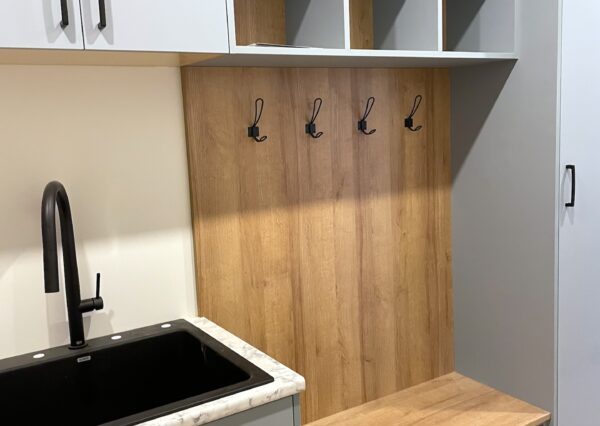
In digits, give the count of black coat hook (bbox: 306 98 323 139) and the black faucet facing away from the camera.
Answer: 0

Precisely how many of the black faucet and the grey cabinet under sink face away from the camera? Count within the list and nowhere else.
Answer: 0

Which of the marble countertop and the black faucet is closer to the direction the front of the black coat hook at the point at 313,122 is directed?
the marble countertop

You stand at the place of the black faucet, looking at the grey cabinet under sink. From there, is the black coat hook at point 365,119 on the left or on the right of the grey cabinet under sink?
left

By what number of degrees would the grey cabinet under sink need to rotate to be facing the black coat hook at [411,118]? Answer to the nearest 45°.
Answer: approximately 90° to its left

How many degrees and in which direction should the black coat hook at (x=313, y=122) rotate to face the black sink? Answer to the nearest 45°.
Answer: approximately 90° to its right

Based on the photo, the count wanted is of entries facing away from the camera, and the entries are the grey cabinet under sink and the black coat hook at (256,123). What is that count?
0

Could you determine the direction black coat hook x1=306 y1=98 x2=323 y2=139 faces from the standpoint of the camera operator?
facing the viewer and to the right of the viewer
